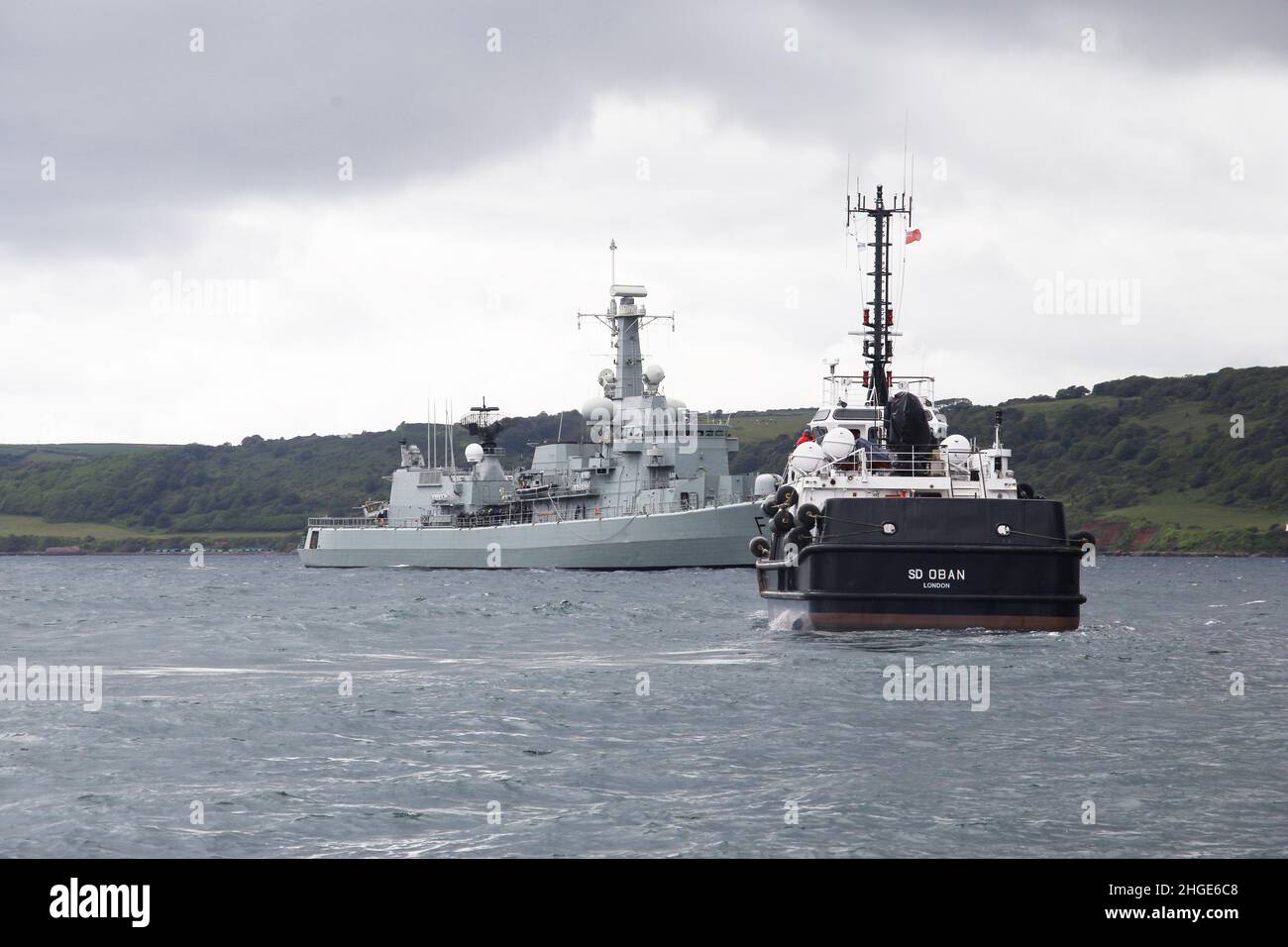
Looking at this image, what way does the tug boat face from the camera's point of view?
away from the camera
